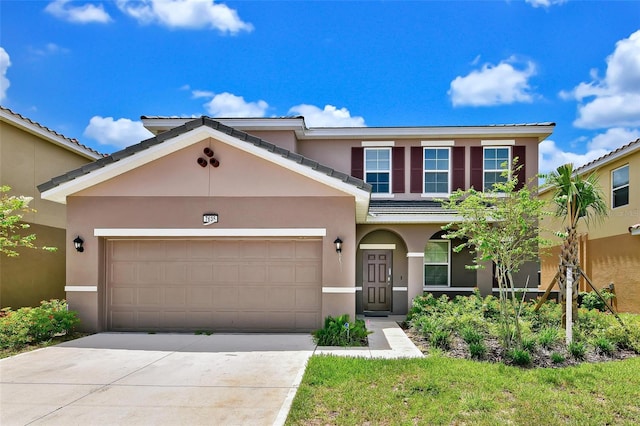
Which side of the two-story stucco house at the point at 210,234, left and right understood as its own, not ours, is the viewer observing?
front

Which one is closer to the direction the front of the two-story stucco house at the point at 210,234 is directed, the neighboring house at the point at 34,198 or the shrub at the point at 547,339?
the shrub

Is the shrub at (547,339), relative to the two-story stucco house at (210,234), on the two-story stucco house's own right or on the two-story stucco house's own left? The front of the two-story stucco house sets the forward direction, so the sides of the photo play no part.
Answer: on the two-story stucco house's own left

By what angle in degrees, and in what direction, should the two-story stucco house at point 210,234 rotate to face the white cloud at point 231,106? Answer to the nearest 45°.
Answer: approximately 180°
